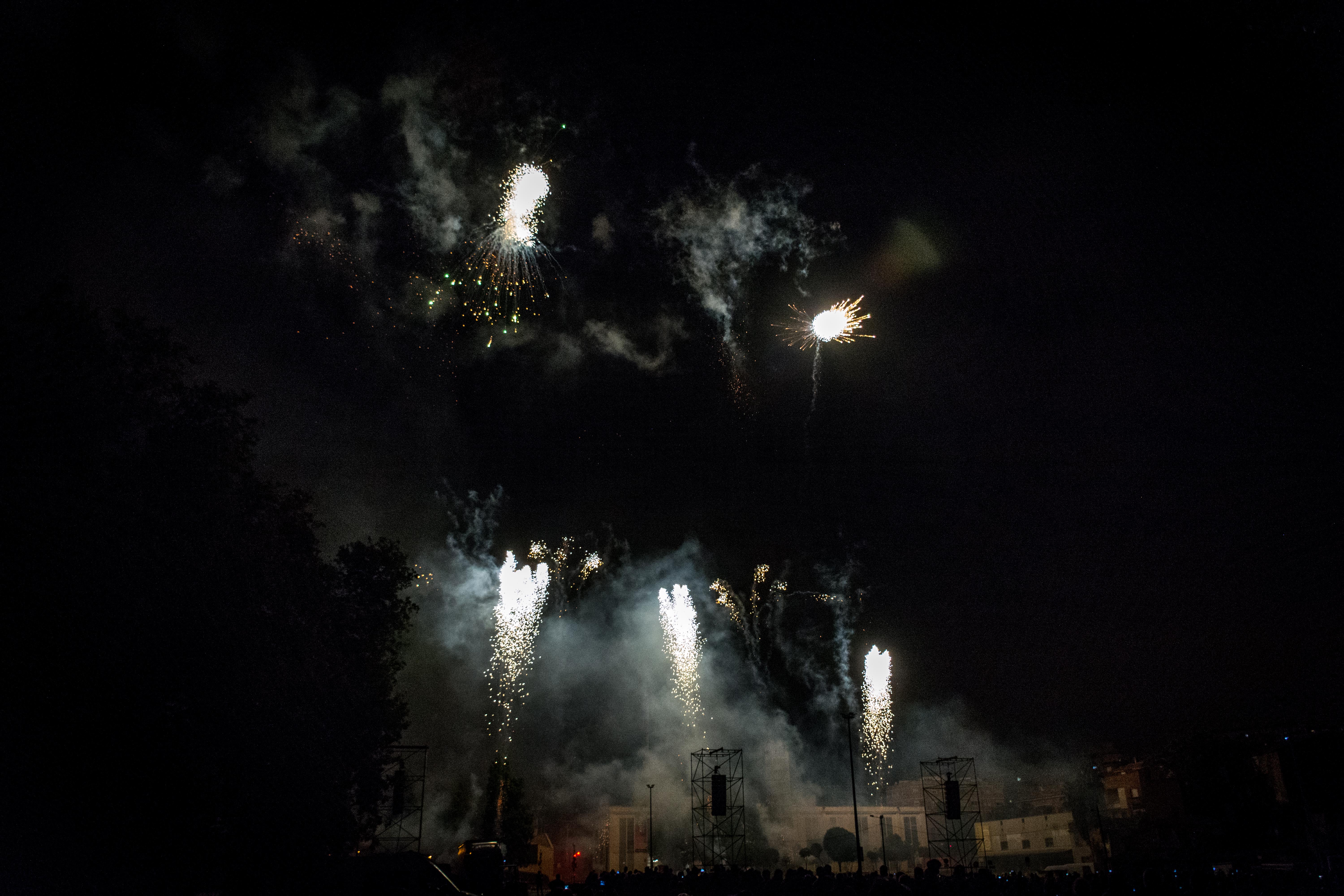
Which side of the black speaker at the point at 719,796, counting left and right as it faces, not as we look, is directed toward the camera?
front

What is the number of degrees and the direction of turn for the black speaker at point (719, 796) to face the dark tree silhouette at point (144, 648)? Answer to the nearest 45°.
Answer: approximately 45° to its right
